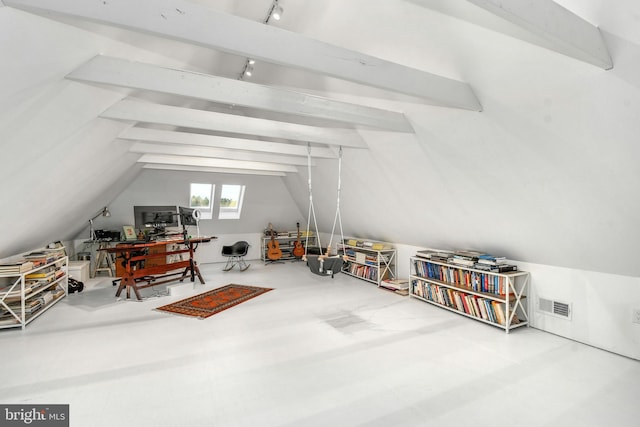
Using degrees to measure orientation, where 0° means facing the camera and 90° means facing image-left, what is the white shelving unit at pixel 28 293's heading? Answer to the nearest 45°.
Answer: approximately 315°

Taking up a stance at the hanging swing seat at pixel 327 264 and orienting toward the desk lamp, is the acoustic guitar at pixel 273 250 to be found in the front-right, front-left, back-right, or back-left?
front-right

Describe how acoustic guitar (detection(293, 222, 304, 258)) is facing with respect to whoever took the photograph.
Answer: facing the viewer

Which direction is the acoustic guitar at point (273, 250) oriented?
toward the camera

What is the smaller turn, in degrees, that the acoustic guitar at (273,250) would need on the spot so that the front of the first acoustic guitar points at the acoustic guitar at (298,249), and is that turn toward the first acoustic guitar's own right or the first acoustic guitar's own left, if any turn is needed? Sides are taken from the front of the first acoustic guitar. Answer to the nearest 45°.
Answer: approximately 135° to the first acoustic guitar's own left

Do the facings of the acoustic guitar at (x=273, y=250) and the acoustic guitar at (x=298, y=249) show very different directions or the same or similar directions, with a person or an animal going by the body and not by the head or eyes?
same or similar directions

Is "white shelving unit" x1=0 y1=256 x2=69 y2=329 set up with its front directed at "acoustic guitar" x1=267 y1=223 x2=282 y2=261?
no

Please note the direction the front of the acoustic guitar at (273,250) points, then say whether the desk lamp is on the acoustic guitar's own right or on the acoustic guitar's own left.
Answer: on the acoustic guitar's own right

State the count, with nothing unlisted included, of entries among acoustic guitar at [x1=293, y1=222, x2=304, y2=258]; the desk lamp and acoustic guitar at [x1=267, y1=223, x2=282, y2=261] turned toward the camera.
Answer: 2

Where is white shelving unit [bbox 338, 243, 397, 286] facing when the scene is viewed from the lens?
facing the viewer and to the left of the viewer

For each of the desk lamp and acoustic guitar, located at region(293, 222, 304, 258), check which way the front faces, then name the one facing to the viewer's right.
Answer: the desk lamp

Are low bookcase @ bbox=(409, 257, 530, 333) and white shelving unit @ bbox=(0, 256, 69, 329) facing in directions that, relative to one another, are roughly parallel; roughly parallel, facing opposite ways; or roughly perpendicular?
roughly parallel, facing opposite ways

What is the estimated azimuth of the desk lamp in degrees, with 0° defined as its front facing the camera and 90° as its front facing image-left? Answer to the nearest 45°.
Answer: approximately 270°

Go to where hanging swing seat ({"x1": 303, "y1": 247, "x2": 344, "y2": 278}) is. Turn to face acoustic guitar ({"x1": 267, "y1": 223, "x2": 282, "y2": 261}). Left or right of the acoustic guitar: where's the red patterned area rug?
left

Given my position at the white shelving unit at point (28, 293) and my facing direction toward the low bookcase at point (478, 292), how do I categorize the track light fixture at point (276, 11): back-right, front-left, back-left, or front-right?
front-right

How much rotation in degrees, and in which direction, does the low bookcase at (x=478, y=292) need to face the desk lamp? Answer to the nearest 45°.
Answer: approximately 45° to its right

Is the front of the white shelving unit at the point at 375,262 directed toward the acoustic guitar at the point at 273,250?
no

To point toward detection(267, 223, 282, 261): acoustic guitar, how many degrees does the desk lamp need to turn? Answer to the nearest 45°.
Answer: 0° — it already faces it
